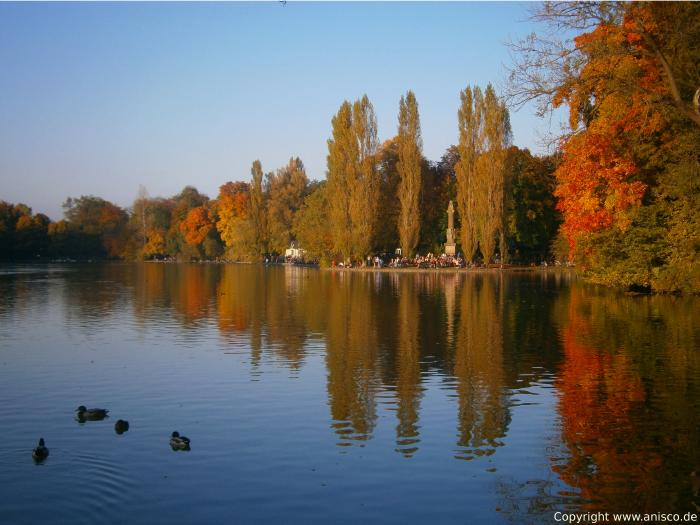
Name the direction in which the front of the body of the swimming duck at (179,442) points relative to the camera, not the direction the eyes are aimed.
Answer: to the viewer's left

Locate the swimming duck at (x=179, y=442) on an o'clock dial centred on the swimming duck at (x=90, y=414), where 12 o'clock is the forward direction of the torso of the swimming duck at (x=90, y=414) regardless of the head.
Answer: the swimming duck at (x=179, y=442) is roughly at 8 o'clock from the swimming duck at (x=90, y=414).

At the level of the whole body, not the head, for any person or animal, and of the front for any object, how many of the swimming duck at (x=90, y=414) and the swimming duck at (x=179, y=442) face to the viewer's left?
2

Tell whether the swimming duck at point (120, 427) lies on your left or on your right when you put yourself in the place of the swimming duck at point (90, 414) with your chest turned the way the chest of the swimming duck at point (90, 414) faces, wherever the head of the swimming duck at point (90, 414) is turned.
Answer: on your left

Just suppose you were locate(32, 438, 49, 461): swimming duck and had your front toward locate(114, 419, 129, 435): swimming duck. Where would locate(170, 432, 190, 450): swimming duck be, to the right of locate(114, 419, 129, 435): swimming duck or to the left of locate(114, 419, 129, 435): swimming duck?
right

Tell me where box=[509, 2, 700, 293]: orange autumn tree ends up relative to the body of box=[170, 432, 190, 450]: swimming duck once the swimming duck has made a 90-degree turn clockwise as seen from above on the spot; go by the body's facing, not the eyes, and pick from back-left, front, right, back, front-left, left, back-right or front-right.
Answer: front-right

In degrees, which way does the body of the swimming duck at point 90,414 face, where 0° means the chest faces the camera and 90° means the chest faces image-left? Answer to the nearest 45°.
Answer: approximately 90°

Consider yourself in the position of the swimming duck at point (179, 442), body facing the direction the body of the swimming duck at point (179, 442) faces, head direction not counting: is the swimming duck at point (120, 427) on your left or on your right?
on your right

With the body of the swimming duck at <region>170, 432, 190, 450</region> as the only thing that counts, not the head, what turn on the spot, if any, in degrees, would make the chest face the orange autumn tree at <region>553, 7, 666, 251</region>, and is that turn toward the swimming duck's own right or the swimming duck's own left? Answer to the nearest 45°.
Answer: approximately 135° to the swimming duck's own right

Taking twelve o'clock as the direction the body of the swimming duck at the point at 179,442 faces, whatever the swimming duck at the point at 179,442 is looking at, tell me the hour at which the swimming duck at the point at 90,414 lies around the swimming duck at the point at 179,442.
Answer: the swimming duck at the point at 90,414 is roughly at 2 o'clock from the swimming duck at the point at 179,442.

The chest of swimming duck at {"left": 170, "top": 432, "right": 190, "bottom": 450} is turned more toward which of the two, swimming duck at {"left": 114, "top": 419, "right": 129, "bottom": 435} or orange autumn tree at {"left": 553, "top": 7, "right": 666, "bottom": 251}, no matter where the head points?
the swimming duck

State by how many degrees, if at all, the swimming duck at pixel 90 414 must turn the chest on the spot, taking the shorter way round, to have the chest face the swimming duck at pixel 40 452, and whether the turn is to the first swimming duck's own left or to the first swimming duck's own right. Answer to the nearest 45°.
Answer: approximately 90° to the first swimming duck's own left
